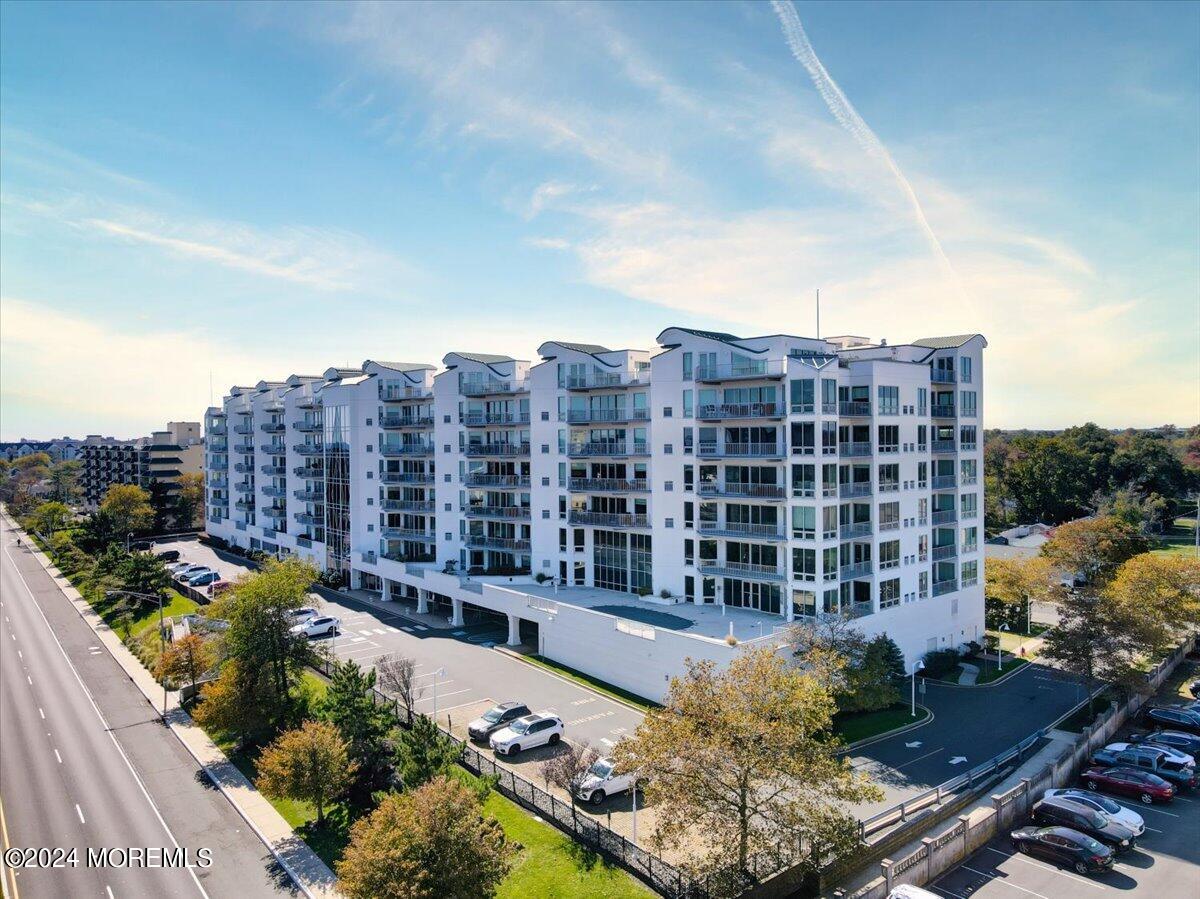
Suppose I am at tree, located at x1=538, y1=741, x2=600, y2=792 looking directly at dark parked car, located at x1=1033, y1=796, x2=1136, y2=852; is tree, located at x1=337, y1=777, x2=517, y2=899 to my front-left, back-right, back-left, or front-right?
back-right

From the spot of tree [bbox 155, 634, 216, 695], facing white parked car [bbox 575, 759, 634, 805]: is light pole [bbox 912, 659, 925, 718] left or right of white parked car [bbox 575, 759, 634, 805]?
left

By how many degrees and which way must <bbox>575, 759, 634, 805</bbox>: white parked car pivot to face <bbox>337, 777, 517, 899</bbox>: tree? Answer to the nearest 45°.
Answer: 0° — it already faces it

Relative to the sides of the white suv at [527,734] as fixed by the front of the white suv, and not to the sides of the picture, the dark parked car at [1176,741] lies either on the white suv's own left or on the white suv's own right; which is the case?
on the white suv's own left

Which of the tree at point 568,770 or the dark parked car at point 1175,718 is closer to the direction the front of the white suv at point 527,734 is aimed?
the tree

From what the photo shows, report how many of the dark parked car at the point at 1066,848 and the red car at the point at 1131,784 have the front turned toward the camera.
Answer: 0

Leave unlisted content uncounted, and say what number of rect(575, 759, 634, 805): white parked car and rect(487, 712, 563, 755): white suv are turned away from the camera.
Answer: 0

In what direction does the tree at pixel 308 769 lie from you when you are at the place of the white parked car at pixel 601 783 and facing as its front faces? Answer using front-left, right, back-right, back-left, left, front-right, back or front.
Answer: front-right

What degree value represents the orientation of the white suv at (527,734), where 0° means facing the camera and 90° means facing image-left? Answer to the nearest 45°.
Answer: approximately 45°
